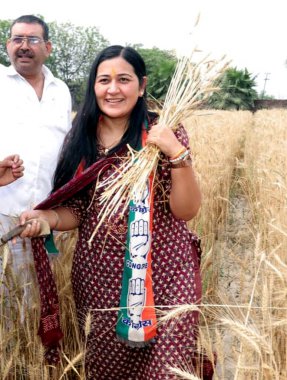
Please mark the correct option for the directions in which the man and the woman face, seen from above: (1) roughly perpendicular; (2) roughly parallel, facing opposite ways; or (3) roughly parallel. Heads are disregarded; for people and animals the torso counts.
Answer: roughly parallel

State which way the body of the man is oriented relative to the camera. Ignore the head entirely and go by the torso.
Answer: toward the camera

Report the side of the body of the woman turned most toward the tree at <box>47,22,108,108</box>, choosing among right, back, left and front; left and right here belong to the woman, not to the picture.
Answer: back

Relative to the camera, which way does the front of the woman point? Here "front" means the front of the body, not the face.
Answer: toward the camera

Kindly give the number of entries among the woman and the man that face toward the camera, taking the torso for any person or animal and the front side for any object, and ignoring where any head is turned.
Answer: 2

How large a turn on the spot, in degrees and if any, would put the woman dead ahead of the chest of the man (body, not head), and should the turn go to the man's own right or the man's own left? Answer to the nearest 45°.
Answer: approximately 45° to the man's own left
